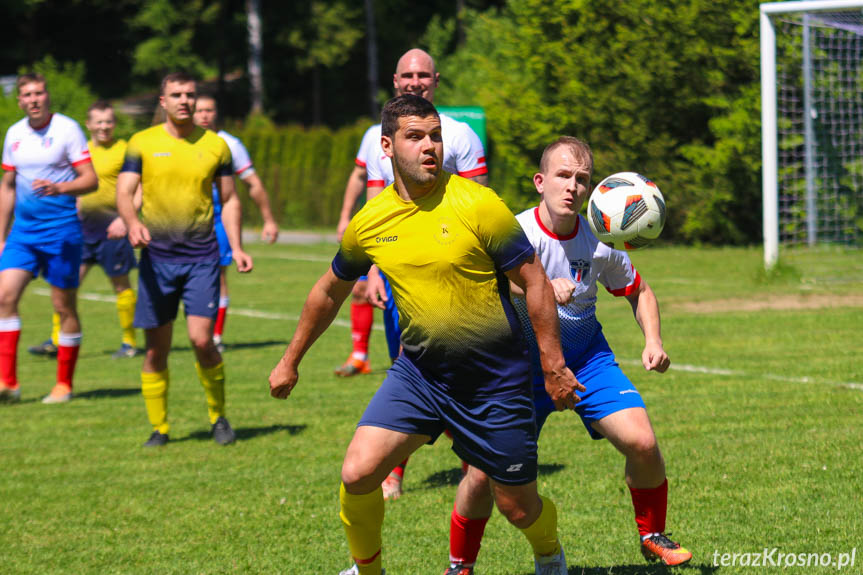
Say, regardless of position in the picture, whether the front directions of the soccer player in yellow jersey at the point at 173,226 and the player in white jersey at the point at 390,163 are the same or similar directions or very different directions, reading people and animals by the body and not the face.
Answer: same or similar directions

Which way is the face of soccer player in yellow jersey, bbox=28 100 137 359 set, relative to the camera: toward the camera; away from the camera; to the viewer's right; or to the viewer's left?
toward the camera

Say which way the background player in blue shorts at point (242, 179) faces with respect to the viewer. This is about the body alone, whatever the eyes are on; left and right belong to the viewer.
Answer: facing the viewer

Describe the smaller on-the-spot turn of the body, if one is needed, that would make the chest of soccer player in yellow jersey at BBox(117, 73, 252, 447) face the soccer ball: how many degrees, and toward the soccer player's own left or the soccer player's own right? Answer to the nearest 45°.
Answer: approximately 45° to the soccer player's own left

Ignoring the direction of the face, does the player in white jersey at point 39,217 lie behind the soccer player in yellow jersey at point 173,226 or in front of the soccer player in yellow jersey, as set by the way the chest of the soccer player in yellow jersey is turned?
behind

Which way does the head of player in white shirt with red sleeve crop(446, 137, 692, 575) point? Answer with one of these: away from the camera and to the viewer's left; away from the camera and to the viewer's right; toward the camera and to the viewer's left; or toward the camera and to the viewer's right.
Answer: toward the camera and to the viewer's right

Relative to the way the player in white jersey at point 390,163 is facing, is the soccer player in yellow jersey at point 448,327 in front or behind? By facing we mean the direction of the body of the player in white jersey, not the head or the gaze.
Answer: in front

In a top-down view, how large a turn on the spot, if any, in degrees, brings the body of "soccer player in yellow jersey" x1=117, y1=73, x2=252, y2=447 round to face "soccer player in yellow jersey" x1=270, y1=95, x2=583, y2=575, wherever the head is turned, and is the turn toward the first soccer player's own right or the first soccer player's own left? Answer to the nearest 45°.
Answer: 0° — they already face them

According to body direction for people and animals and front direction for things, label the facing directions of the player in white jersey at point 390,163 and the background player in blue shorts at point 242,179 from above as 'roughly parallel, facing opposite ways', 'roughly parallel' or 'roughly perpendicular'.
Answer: roughly parallel

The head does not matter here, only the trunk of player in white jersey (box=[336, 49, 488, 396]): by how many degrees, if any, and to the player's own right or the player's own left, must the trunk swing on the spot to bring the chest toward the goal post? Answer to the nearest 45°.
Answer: approximately 135° to the player's own left

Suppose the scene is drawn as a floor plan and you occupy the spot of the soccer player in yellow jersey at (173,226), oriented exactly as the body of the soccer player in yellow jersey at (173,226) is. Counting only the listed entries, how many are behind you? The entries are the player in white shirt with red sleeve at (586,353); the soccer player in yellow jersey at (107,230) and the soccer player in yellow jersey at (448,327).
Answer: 1

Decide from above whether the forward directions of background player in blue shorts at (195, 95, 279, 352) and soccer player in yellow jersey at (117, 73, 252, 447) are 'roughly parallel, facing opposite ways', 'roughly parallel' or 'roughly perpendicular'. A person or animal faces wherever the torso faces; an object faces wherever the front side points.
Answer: roughly parallel

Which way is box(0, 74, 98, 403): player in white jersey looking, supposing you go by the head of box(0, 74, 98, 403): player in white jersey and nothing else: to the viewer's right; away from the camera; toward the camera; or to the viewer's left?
toward the camera

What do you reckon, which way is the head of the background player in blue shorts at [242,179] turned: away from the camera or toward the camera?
toward the camera

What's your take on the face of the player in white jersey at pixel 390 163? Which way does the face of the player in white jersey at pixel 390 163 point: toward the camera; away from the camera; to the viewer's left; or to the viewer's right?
toward the camera

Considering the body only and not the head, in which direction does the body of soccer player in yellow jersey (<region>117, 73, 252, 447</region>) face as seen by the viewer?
toward the camera

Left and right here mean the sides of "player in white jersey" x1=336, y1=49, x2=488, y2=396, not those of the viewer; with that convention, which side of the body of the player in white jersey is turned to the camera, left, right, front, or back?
front
